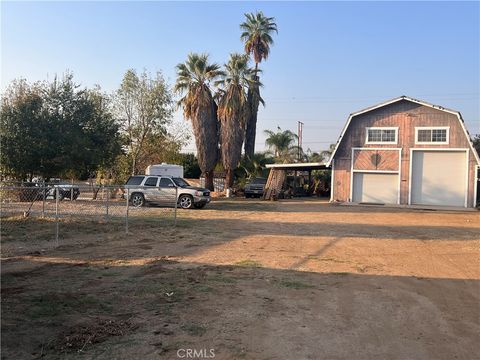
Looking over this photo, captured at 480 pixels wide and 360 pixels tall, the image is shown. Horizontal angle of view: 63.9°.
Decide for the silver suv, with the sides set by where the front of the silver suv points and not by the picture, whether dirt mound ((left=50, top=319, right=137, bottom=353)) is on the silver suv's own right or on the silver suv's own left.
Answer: on the silver suv's own right

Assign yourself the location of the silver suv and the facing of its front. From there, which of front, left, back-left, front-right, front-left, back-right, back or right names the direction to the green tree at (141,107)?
back-left

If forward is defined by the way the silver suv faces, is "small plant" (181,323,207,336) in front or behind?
in front

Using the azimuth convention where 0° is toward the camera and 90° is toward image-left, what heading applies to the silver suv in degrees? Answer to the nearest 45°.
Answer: approximately 315°

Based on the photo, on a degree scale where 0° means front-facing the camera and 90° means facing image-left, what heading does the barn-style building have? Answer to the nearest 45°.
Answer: approximately 0°

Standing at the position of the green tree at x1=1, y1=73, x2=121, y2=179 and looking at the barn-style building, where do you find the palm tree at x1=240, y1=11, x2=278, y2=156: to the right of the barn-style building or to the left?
left

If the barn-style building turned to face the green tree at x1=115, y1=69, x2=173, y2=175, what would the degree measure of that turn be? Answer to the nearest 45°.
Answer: approximately 90° to its right

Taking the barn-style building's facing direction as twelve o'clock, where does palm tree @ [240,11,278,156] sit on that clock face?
The palm tree is roughly at 4 o'clock from the barn-style building.

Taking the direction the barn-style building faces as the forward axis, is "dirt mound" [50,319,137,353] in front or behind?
in front

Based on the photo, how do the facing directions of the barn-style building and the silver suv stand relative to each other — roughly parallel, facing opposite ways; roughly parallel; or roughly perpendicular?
roughly perpendicular

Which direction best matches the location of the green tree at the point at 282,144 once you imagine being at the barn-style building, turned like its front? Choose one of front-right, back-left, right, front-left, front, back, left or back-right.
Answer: back-right

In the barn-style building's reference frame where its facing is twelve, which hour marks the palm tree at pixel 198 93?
The palm tree is roughly at 3 o'clock from the barn-style building.
